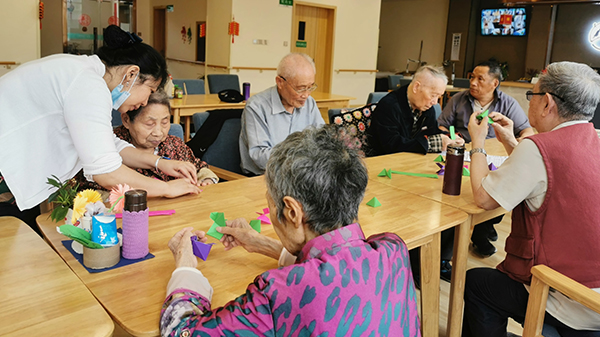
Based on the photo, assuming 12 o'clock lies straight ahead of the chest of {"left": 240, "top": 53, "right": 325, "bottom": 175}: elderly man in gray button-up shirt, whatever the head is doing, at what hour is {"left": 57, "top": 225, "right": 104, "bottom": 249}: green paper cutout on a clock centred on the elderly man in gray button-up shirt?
The green paper cutout is roughly at 2 o'clock from the elderly man in gray button-up shirt.

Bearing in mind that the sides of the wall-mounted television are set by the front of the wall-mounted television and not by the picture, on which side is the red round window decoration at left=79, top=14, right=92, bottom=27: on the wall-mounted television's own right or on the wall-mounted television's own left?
on the wall-mounted television's own right

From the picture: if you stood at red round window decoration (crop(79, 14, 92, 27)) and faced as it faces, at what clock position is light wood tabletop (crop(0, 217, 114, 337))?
The light wood tabletop is roughly at 12 o'clock from the red round window decoration.

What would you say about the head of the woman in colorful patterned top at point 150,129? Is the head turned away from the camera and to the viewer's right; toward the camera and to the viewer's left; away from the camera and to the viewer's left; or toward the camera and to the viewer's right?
toward the camera and to the viewer's right

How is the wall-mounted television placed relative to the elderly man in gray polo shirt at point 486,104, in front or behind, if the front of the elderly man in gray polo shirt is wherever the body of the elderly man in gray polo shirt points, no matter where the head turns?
behind

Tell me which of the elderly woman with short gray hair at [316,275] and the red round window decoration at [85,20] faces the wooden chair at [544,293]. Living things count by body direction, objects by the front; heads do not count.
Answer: the red round window decoration

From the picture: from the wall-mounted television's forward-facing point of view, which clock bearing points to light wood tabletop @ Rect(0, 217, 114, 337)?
The light wood tabletop is roughly at 12 o'clock from the wall-mounted television.
